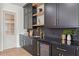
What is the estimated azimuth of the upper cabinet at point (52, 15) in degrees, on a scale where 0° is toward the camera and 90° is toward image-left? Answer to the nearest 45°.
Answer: approximately 0°

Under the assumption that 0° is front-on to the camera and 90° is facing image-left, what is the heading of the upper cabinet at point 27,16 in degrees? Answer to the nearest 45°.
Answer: approximately 45°

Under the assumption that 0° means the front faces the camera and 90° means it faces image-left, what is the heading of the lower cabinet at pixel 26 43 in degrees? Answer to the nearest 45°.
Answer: approximately 45°
